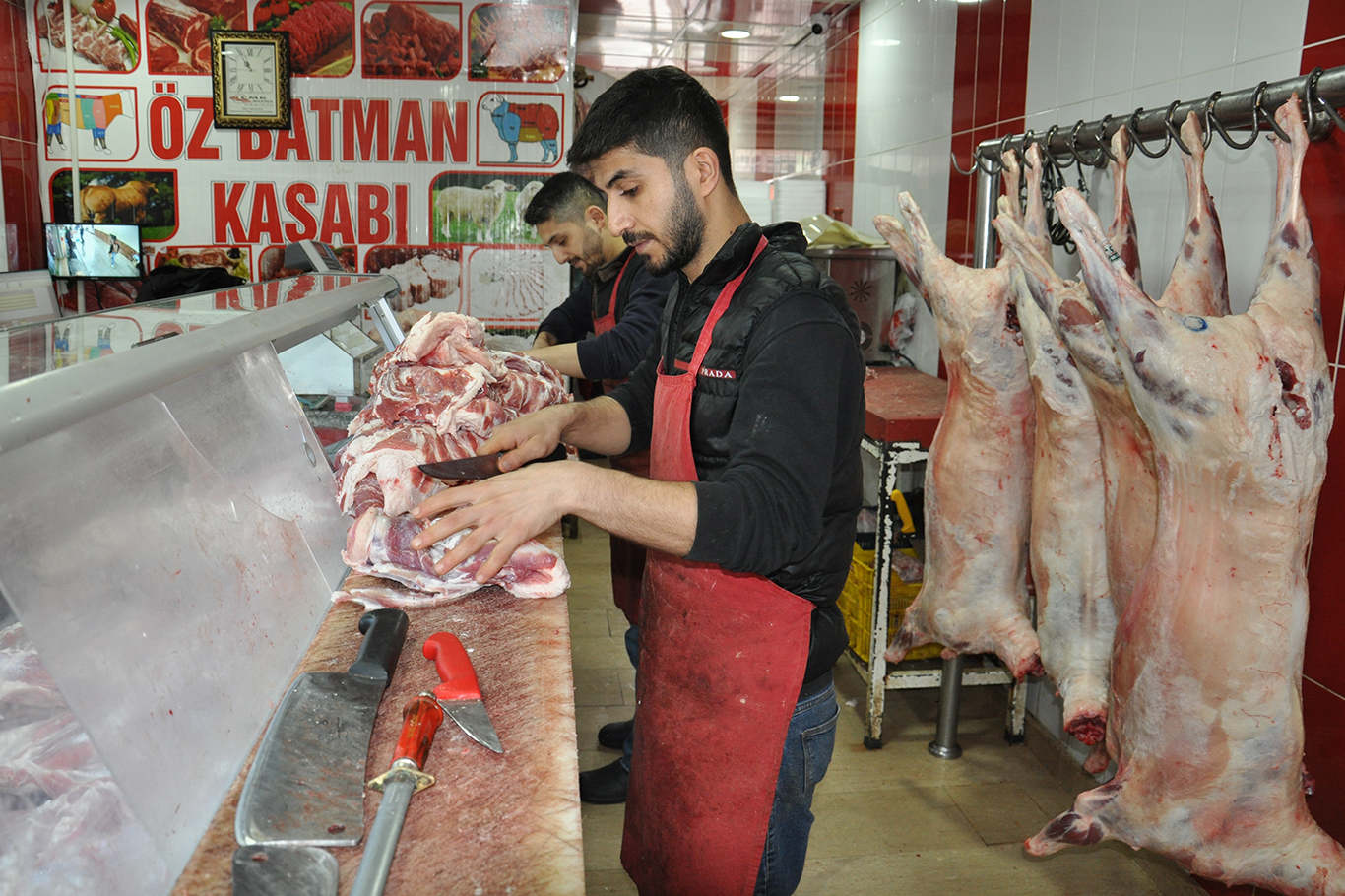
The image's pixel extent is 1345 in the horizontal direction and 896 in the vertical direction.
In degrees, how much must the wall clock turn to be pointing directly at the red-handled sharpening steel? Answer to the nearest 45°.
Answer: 0° — it already faces it

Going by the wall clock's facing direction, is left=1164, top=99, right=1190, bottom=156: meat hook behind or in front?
in front

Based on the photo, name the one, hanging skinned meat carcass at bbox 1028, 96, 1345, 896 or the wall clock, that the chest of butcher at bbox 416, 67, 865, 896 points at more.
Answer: the wall clock

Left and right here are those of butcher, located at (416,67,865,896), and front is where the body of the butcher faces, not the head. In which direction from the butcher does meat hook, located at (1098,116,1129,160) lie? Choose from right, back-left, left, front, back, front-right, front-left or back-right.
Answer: back-right

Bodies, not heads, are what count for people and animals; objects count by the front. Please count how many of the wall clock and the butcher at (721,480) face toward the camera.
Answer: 1

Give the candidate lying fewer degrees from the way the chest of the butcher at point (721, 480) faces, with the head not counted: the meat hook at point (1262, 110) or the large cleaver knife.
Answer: the large cleaver knife

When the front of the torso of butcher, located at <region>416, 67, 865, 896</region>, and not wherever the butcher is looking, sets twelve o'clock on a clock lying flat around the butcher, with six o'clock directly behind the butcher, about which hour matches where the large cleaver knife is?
The large cleaver knife is roughly at 10 o'clock from the butcher.

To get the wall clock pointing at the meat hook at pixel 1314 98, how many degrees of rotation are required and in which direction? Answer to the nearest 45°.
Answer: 0° — it already faces it

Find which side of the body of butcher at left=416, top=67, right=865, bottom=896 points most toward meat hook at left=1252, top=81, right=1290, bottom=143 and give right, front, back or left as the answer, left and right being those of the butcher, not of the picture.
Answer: back

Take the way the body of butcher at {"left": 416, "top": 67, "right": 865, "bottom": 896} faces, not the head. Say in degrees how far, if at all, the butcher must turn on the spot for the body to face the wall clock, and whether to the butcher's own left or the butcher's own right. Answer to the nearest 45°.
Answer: approximately 45° to the butcher's own right

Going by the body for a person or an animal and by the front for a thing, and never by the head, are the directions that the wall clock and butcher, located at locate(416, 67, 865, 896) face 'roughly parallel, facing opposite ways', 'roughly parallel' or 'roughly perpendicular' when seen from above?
roughly perpendicular

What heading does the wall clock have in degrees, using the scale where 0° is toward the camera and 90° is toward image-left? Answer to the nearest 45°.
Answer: approximately 0°

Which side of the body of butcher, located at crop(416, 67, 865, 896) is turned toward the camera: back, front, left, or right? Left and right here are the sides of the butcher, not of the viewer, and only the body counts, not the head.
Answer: left
